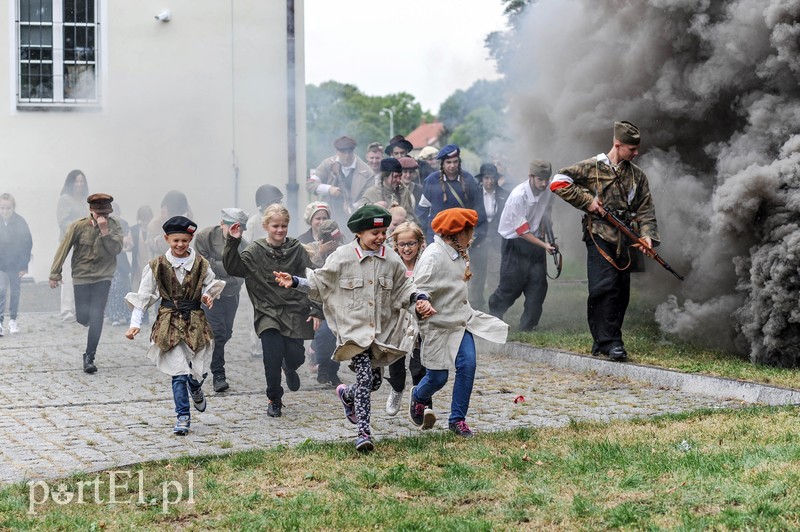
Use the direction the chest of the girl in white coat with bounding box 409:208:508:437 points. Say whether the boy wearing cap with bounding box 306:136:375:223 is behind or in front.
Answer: behind

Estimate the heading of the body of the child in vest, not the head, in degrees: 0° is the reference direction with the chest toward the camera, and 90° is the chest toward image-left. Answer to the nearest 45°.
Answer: approximately 0°

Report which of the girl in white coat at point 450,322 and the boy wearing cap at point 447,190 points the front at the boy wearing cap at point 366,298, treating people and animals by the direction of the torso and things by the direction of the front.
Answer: the boy wearing cap at point 447,190

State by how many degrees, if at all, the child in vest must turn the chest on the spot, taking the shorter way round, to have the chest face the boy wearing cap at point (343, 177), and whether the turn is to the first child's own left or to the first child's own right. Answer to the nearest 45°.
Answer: approximately 180°

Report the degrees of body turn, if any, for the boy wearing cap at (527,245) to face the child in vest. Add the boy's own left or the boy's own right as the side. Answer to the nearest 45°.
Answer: approximately 90° to the boy's own right

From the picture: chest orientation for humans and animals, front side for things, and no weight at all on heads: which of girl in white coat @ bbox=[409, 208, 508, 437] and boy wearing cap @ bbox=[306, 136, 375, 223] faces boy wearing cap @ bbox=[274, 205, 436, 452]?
boy wearing cap @ bbox=[306, 136, 375, 223]

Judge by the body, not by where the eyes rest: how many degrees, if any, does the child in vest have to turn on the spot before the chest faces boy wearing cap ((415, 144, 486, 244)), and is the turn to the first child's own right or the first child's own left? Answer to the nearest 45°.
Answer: approximately 135° to the first child's own left

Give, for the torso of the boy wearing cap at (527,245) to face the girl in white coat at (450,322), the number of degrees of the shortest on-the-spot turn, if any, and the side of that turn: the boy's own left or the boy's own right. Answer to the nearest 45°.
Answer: approximately 45° to the boy's own right

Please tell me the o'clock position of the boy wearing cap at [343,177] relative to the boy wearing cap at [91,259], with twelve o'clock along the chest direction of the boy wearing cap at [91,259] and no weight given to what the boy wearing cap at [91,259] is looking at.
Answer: the boy wearing cap at [343,177] is roughly at 8 o'clock from the boy wearing cap at [91,259].

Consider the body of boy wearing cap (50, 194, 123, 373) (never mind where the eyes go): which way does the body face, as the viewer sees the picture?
toward the camera

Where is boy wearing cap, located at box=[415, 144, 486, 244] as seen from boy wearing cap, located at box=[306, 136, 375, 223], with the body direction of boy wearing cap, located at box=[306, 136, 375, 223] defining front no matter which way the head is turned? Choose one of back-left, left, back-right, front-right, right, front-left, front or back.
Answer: front-left
